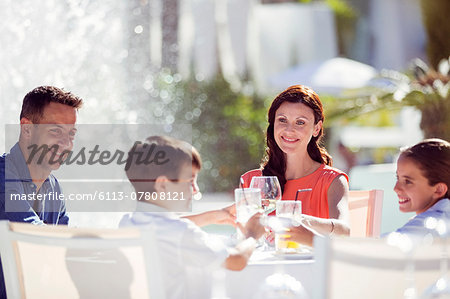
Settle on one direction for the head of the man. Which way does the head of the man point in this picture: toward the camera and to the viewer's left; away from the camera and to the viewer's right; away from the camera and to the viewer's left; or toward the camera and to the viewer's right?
toward the camera and to the viewer's right

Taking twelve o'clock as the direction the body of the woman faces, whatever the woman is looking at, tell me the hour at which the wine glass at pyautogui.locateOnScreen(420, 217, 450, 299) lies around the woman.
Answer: The wine glass is roughly at 10 o'clock from the woman.

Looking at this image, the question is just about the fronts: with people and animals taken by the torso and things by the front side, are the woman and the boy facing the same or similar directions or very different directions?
very different directions

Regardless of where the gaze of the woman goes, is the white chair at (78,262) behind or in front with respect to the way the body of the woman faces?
in front

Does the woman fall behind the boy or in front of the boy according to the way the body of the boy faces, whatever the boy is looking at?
in front

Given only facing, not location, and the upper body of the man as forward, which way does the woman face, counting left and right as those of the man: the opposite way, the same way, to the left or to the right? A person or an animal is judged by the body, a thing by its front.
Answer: to the right

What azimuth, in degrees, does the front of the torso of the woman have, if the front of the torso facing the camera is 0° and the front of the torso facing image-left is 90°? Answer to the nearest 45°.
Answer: approximately 45°

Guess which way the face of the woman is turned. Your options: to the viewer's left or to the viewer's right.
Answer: to the viewer's left

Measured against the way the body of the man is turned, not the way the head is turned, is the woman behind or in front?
in front

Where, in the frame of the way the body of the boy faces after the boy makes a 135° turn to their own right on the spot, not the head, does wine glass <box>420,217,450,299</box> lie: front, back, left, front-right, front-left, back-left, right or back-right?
front-left

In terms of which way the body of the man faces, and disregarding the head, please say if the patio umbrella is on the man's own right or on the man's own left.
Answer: on the man's own left

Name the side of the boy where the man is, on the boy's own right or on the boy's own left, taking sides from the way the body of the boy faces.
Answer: on the boy's own left
